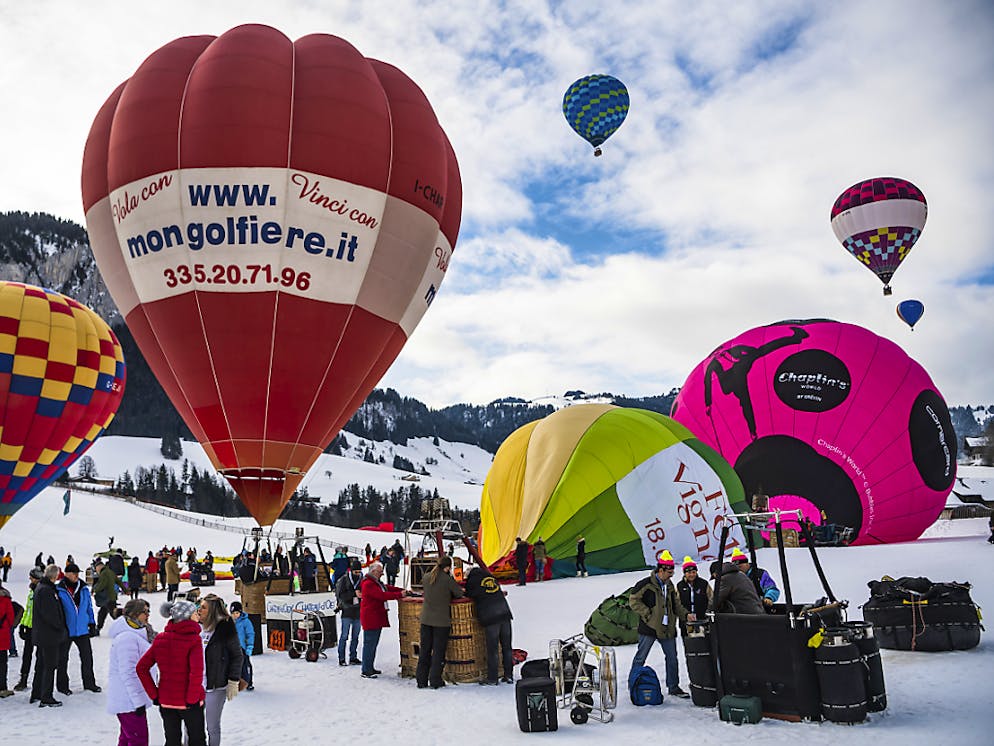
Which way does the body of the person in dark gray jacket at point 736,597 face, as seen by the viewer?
to the viewer's left

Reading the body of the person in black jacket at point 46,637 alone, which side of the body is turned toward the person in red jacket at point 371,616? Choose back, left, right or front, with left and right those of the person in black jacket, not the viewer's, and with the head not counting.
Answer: front

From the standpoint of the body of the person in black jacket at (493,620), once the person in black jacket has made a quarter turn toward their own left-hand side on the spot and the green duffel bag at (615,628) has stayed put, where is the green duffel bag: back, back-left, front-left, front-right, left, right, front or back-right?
back

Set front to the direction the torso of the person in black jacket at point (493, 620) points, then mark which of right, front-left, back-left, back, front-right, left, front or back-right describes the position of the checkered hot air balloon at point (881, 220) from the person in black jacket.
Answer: right

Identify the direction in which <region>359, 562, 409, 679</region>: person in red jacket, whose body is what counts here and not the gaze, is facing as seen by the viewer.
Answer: to the viewer's right

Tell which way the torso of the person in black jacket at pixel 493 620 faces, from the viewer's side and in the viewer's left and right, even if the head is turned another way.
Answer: facing away from the viewer and to the left of the viewer

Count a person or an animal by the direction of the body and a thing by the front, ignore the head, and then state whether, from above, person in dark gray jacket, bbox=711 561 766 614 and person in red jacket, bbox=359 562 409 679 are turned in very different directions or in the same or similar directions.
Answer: very different directions

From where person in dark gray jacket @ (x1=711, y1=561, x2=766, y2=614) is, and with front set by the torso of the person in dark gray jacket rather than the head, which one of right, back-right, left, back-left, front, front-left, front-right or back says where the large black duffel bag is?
back-right

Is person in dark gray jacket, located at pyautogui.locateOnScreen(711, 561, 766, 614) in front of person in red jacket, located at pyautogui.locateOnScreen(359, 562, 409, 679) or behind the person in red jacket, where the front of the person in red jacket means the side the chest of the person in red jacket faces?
in front

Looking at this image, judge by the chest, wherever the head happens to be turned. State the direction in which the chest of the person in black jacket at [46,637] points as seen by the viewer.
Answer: to the viewer's right

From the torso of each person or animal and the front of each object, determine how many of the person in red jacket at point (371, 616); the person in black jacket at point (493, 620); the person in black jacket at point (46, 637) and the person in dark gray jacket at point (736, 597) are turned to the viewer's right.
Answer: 2

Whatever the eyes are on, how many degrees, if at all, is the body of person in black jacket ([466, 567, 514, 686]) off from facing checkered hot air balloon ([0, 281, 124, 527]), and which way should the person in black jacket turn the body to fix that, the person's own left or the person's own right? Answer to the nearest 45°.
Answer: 0° — they already face it
